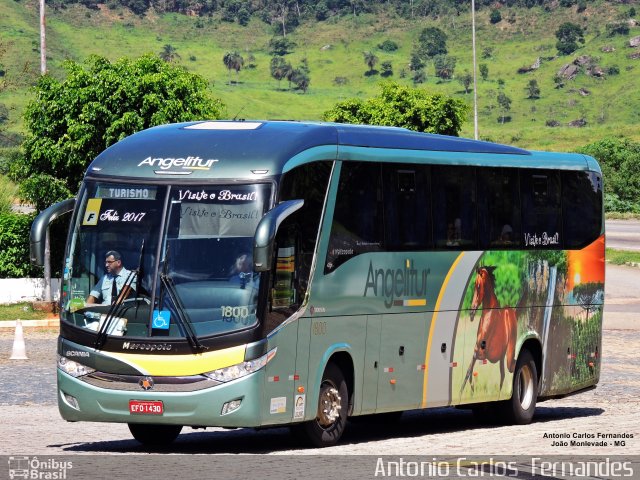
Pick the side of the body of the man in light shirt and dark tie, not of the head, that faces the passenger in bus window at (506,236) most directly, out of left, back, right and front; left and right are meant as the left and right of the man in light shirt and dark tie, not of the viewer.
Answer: back

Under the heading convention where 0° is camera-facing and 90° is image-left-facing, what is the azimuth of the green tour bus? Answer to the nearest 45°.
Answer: approximately 45°

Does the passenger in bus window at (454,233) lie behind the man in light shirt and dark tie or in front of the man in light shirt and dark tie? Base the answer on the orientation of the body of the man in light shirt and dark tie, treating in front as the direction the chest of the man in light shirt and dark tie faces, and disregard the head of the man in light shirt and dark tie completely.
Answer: behind

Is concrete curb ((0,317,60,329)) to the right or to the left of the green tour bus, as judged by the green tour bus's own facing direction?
on its right

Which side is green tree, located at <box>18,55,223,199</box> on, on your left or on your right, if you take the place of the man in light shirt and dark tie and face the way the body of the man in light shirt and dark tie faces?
on your right

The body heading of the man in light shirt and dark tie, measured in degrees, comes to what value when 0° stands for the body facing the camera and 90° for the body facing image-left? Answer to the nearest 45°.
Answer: approximately 45°

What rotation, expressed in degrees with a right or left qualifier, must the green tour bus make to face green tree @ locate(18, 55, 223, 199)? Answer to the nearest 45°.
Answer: approximately 135° to its right
